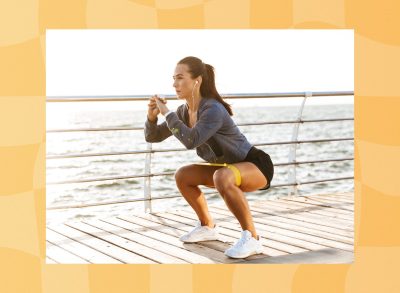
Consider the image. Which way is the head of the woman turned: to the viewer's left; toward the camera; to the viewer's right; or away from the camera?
to the viewer's left

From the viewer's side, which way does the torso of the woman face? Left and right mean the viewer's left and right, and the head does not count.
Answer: facing the viewer and to the left of the viewer
